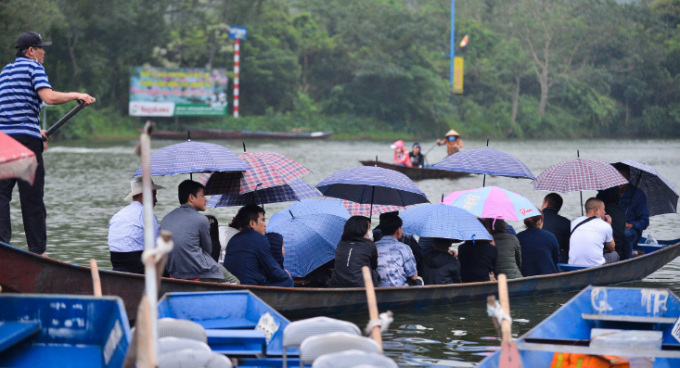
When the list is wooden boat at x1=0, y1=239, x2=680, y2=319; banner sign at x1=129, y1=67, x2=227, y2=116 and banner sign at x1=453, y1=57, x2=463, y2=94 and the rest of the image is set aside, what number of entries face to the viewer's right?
1

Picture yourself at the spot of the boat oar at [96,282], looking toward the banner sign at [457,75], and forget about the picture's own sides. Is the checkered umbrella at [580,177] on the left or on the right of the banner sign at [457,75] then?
right

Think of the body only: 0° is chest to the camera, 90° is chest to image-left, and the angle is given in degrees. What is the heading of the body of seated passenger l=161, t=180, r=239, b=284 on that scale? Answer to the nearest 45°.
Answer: approximately 225°

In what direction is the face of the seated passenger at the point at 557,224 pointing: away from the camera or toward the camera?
away from the camera

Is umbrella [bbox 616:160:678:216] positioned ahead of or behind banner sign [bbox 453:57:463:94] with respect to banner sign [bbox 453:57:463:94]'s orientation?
ahead

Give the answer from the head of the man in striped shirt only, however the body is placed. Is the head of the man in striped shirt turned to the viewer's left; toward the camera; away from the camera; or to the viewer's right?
to the viewer's right

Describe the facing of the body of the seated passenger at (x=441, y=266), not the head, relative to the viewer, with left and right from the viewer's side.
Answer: facing away from the viewer and to the right of the viewer

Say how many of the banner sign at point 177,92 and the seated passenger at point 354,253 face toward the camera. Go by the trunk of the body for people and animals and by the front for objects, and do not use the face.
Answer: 1

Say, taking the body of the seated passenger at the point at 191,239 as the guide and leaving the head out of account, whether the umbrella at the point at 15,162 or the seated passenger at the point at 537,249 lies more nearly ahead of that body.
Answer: the seated passenger

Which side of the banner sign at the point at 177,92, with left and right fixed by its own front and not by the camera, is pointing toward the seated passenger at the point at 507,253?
front

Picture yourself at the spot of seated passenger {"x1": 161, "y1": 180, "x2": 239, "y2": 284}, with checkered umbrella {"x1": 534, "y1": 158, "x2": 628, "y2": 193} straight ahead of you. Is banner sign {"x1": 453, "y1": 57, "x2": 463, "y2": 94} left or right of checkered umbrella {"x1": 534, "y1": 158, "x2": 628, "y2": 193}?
left

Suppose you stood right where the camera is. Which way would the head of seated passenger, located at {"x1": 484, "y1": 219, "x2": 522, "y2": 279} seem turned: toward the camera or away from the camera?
away from the camera

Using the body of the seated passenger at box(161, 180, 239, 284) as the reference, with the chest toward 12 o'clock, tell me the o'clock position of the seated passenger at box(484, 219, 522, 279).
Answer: the seated passenger at box(484, 219, 522, 279) is roughly at 1 o'clock from the seated passenger at box(161, 180, 239, 284).
